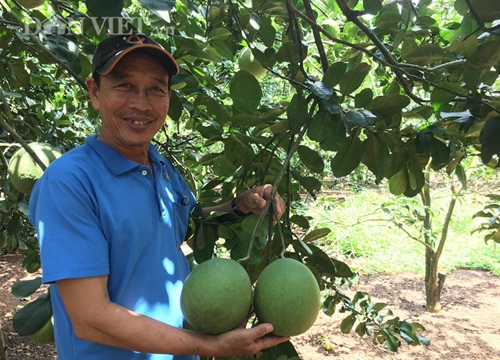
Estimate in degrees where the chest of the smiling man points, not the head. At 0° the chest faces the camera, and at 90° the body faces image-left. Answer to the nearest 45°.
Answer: approximately 315°

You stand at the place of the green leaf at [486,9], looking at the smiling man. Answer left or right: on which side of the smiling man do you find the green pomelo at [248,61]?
right

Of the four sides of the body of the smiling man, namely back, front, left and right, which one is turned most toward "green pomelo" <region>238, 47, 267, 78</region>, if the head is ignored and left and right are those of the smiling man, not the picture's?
left
